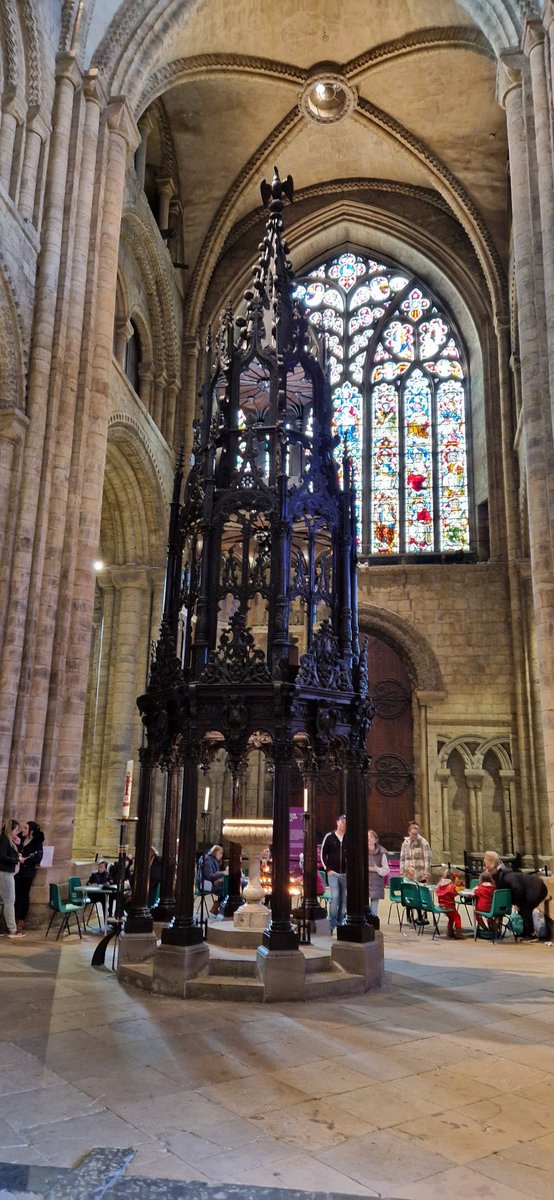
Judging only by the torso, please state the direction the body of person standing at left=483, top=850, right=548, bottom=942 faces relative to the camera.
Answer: to the viewer's left

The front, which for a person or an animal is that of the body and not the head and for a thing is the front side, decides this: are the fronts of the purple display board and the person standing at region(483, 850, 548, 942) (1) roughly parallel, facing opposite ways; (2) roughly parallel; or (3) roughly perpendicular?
roughly perpendicular

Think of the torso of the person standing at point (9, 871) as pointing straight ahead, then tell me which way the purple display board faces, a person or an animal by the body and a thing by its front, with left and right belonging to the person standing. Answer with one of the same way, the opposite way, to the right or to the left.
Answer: to the right

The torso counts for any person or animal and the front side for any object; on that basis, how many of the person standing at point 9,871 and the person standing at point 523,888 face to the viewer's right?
1

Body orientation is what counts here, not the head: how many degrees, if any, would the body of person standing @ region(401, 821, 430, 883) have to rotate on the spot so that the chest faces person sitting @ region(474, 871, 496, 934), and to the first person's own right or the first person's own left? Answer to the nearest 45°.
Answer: approximately 45° to the first person's own left

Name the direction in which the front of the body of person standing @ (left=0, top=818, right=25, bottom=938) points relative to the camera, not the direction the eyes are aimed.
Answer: to the viewer's right
